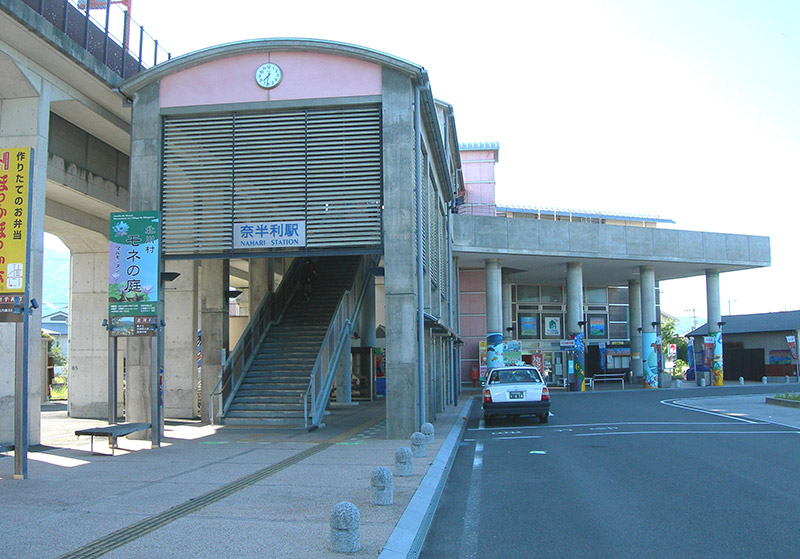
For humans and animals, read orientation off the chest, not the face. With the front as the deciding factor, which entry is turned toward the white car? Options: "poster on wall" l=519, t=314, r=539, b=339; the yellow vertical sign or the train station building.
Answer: the poster on wall

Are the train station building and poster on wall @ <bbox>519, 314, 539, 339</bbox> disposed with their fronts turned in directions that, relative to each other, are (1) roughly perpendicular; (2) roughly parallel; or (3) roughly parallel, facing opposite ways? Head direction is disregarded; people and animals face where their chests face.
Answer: roughly parallel

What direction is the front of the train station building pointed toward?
toward the camera

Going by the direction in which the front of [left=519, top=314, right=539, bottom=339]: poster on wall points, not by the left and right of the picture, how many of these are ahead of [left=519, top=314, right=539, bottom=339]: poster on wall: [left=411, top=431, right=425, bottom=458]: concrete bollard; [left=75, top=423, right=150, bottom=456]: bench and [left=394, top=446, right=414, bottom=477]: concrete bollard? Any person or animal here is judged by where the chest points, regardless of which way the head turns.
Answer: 3

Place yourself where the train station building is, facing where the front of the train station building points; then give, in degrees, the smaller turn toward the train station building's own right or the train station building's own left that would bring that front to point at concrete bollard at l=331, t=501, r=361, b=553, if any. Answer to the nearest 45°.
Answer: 0° — it already faces it

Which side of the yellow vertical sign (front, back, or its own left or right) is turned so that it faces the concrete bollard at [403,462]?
left

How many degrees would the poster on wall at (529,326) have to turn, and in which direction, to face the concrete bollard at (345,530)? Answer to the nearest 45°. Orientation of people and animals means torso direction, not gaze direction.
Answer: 0° — it already faces it

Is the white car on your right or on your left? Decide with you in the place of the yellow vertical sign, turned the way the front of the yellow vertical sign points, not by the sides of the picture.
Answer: on your left

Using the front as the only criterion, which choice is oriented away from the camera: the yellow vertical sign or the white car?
the white car

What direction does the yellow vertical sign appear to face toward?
toward the camera

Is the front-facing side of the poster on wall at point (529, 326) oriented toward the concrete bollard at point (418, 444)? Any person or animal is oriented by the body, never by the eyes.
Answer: yes

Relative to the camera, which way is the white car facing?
away from the camera

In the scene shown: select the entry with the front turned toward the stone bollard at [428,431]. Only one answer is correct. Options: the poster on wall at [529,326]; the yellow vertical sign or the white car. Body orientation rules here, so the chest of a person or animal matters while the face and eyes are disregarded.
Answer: the poster on wall
